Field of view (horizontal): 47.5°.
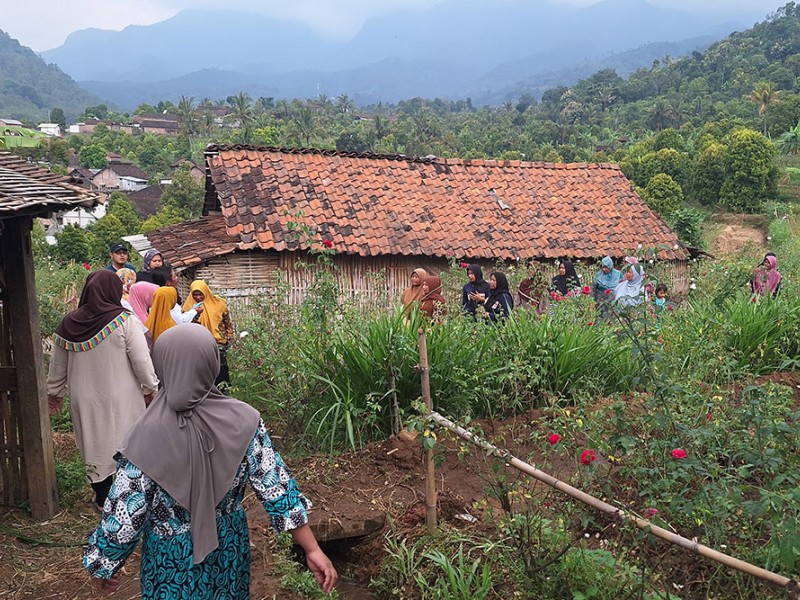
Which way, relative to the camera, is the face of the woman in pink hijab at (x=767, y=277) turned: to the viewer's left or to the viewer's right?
to the viewer's left

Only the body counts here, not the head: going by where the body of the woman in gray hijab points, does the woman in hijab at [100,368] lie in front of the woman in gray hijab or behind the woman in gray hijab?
in front

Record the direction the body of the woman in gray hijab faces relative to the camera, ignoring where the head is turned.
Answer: away from the camera

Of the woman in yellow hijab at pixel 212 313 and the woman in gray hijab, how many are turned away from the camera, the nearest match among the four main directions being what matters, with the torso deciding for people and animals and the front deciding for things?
1

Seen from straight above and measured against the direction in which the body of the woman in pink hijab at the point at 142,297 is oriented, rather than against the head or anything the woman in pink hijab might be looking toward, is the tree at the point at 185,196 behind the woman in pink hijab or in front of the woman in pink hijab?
in front

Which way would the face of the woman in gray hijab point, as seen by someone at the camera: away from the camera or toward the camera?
away from the camera

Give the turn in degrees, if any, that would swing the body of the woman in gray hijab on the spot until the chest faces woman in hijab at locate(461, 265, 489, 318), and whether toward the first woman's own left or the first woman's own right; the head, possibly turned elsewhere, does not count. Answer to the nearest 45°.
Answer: approximately 45° to the first woman's own right

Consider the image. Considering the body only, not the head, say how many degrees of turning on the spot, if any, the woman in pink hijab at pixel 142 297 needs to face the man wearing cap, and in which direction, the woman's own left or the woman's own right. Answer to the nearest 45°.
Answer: approximately 45° to the woman's own left

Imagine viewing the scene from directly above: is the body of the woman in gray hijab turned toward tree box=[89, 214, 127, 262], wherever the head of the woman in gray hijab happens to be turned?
yes

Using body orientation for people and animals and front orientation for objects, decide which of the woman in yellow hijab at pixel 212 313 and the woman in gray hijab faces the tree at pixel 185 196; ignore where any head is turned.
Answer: the woman in gray hijab

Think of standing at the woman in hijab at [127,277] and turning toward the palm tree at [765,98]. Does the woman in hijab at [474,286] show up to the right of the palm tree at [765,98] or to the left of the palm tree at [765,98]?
right

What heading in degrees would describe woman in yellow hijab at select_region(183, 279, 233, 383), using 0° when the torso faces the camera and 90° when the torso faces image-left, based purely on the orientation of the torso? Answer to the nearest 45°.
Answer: approximately 45°

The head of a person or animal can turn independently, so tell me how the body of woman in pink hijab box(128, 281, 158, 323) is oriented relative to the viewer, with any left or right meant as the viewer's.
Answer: facing away from the viewer and to the right of the viewer
